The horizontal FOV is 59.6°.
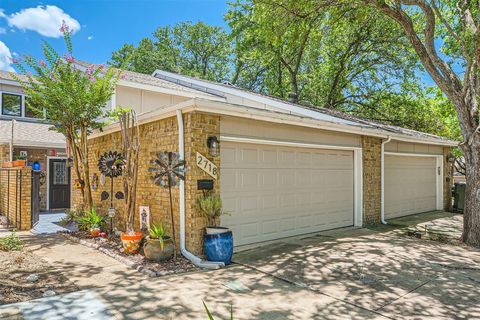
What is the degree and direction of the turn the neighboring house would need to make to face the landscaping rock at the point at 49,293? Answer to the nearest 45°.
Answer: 0° — it already faces it

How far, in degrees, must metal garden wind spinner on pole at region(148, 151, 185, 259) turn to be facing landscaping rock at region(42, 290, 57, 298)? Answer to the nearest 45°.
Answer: approximately 45° to its right

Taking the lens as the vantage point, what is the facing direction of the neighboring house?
facing the viewer

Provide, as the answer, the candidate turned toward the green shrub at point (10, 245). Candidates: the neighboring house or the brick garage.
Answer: the neighboring house

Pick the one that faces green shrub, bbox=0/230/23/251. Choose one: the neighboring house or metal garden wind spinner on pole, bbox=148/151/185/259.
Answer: the neighboring house

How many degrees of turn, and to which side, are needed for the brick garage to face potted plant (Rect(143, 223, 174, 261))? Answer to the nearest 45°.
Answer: approximately 90° to its right

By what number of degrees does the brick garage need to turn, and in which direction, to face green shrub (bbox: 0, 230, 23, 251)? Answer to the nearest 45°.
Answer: approximately 135° to its right

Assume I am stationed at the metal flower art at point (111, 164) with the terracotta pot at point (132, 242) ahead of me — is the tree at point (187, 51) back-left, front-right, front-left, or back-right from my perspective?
back-left

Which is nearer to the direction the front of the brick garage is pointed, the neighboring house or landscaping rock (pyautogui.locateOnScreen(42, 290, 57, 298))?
the landscaping rock

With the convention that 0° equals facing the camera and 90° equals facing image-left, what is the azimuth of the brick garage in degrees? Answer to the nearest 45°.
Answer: approximately 315°

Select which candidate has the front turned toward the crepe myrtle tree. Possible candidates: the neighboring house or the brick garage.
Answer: the neighboring house

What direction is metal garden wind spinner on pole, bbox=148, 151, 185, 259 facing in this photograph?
toward the camera
